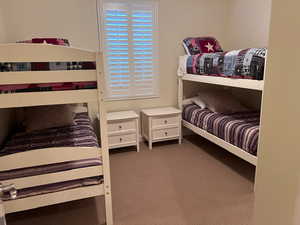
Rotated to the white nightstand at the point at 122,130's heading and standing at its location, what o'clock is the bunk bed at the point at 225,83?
The bunk bed is roughly at 10 o'clock from the white nightstand.

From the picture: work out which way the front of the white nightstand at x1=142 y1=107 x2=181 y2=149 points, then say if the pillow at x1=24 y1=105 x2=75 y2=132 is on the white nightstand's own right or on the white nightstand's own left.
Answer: on the white nightstand's own right

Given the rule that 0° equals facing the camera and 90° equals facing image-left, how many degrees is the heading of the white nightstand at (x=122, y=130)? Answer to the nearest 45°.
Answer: approximately 0°

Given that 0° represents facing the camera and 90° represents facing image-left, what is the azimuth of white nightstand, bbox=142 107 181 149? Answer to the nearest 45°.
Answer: approximately 315°

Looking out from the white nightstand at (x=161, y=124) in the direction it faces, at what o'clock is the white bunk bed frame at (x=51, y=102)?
The white bunk bed frame is roughly at 2 o'clock from the white nightstand.

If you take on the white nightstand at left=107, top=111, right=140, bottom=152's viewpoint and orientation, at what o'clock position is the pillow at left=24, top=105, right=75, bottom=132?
The pillow is roughly at 2 o'clock from the white nightstand.
